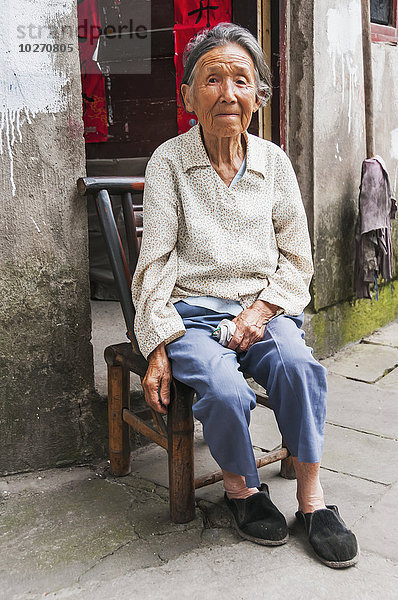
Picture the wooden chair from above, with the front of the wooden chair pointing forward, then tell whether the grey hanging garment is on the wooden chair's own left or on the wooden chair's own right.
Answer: on the wooden chair's own left

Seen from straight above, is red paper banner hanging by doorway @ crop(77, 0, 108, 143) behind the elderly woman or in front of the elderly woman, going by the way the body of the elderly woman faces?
behind

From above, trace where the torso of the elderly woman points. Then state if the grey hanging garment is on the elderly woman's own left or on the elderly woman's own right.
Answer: on the elderly woman's own left
